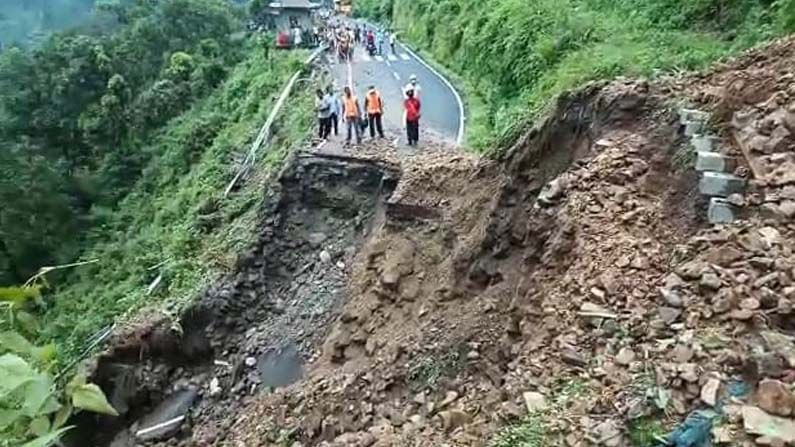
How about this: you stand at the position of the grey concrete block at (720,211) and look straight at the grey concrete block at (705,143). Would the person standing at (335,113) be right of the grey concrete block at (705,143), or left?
left

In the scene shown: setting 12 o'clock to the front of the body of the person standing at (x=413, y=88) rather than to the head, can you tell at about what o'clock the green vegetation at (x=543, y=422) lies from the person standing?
The green vegetation is roughly at 12 o'clock from the person standing.

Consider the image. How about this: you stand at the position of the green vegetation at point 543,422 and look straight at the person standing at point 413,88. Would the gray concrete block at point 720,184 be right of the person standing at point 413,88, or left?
right

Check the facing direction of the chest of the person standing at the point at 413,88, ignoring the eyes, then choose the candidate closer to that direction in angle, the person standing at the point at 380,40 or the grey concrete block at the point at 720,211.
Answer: the grey concrete block

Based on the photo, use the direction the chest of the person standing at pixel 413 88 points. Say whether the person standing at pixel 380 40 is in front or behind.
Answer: behind

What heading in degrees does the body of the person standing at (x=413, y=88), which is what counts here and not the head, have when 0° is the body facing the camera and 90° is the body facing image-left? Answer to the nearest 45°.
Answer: approximately 0°

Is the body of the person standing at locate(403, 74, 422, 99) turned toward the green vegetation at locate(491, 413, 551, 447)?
yes

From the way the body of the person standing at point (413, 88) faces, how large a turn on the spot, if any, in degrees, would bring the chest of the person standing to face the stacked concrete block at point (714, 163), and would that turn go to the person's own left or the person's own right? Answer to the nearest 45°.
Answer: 0° — they already face it

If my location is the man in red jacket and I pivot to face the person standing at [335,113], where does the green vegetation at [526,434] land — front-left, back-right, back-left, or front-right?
back-left

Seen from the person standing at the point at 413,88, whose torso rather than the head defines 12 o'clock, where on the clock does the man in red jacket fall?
The man in red jacket is roughly at 12 o'clock from the person standing.

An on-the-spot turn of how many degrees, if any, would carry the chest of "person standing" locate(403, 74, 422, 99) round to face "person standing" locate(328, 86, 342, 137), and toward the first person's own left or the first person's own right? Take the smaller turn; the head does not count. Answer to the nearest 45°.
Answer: approximately 45° to the first person's own right
